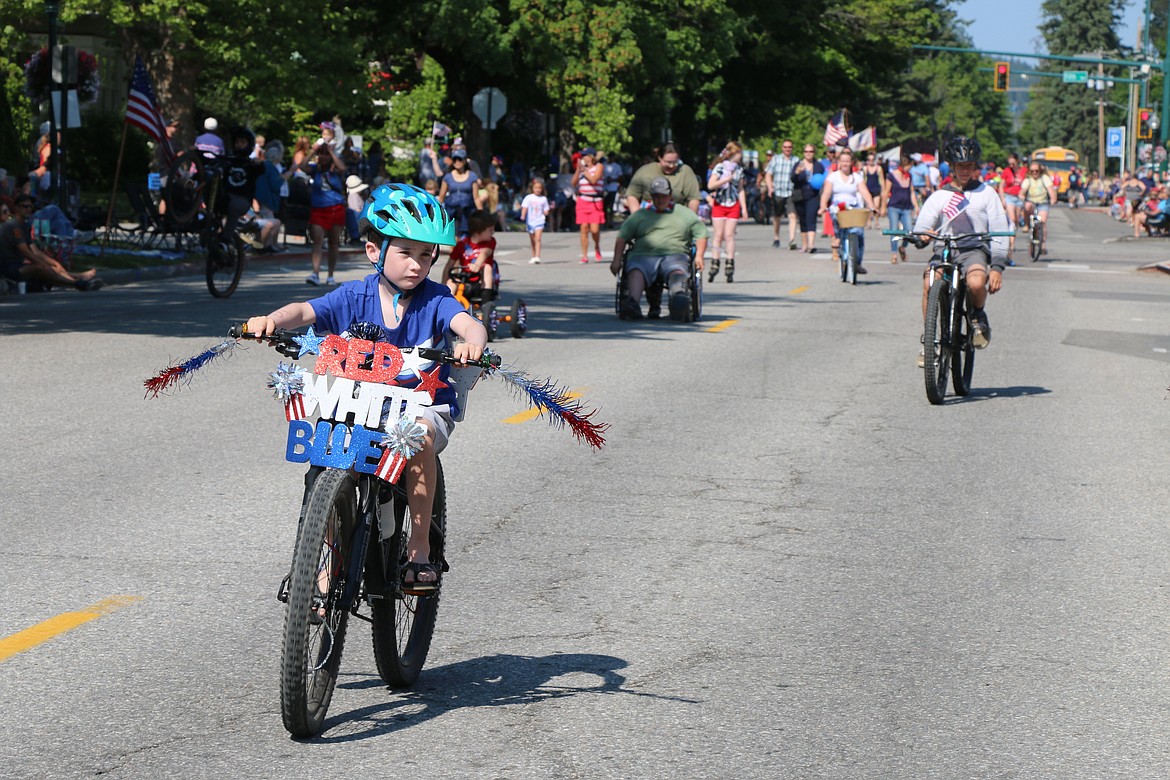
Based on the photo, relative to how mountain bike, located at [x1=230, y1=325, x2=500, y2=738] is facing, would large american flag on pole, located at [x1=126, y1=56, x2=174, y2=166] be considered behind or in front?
behind

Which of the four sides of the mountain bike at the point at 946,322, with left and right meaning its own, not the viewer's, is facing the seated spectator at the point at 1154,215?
back

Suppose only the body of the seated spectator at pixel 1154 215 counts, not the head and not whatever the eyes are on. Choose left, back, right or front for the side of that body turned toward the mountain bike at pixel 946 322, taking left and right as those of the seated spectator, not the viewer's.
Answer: left

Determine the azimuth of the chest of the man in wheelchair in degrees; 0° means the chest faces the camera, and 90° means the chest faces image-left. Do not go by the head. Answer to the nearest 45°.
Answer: approximately 0°

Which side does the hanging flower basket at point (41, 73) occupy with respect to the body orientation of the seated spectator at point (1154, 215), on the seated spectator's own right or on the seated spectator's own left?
on the seated spectator's own left

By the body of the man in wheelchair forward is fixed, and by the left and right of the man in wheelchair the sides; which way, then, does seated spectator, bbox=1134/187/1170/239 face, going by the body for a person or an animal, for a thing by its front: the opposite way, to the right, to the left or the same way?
to the right

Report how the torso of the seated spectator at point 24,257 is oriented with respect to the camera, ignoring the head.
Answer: to the viewer's right

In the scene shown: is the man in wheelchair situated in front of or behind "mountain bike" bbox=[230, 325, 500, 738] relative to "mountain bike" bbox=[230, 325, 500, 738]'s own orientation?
behind

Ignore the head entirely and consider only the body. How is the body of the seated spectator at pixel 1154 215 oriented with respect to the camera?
to the viewer's left
